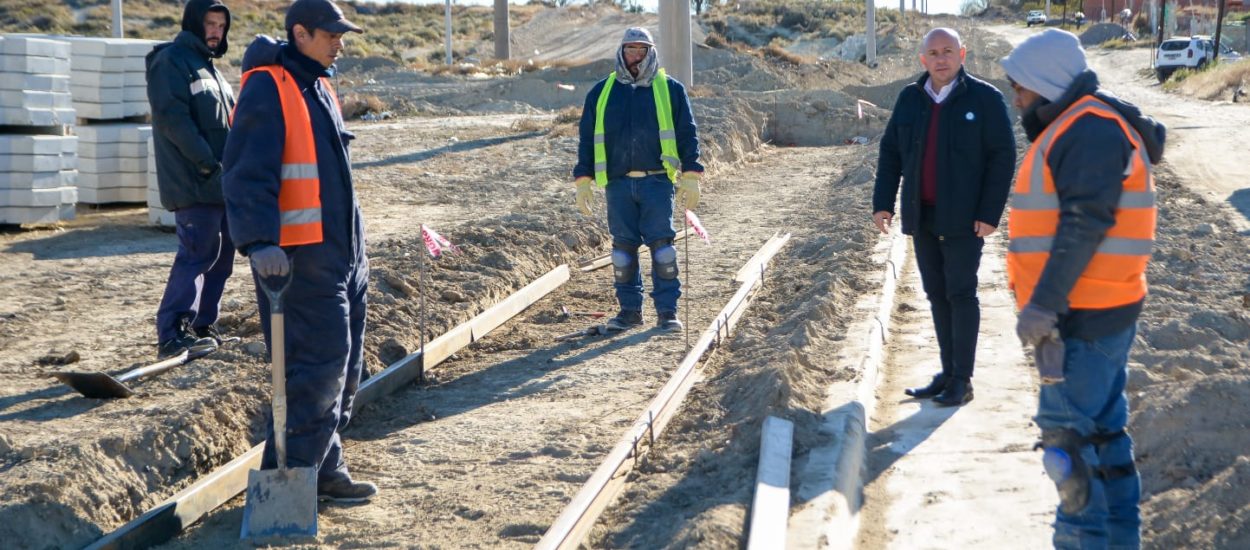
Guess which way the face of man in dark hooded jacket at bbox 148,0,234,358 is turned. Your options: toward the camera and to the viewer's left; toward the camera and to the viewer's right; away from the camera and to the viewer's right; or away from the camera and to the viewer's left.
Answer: toward the camera and to the viewer's right

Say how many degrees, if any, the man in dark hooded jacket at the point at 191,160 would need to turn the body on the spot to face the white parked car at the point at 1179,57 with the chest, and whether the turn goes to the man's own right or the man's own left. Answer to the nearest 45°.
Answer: approximately 90° to the man's own left

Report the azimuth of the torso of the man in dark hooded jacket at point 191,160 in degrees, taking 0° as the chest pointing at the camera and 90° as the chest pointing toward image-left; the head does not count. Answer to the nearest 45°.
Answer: approximately 315°

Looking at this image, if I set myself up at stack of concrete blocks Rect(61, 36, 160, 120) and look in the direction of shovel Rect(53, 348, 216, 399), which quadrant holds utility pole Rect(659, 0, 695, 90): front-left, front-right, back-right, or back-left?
back-left

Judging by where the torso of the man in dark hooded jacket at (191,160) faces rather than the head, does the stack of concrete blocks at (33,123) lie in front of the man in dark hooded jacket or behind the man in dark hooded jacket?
behind

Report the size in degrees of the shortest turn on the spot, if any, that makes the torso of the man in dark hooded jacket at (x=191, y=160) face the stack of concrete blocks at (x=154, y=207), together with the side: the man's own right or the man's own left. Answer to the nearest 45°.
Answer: approximately 135° to the man's own left

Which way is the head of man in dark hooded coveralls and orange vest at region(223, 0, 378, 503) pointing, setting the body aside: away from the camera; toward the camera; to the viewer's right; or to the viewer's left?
to the viewer's right

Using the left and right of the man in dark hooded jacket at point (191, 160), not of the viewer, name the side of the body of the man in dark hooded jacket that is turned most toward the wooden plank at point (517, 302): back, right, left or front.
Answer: left
